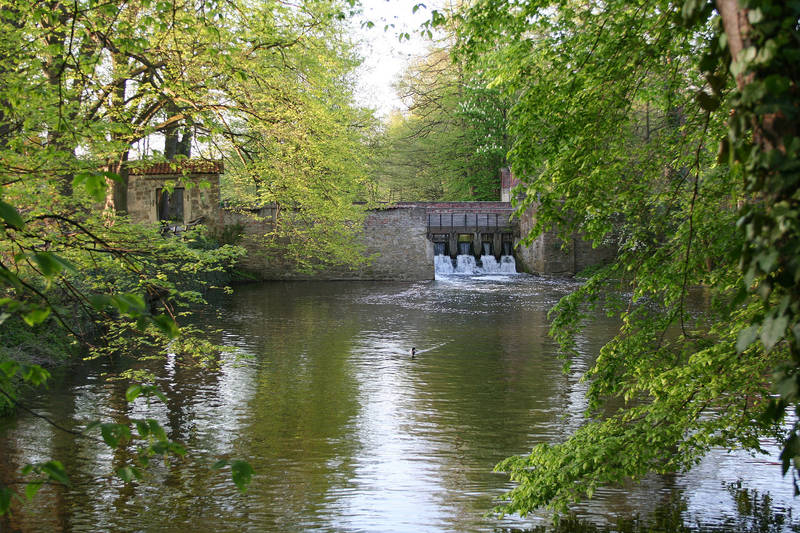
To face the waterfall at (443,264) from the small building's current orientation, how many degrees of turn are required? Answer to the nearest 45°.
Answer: approximately 90° to its left

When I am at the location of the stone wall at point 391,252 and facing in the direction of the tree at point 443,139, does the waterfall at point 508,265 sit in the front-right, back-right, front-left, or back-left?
front-right

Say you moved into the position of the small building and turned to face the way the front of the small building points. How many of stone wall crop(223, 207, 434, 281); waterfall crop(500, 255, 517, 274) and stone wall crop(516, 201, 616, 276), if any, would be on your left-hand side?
3

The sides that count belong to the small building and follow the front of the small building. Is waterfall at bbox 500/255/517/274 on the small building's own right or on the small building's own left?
on the small building's own left

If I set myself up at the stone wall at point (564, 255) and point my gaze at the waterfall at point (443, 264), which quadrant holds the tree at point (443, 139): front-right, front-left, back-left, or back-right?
front-right

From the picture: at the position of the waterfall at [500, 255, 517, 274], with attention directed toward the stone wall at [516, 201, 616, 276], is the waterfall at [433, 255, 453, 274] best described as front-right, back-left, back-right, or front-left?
back-right

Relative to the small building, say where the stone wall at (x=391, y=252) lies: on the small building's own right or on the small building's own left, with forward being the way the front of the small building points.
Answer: on the small building's own left

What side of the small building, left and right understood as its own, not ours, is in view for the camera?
front

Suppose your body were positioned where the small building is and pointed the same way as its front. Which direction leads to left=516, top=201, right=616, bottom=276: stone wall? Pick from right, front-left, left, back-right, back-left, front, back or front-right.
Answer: left
